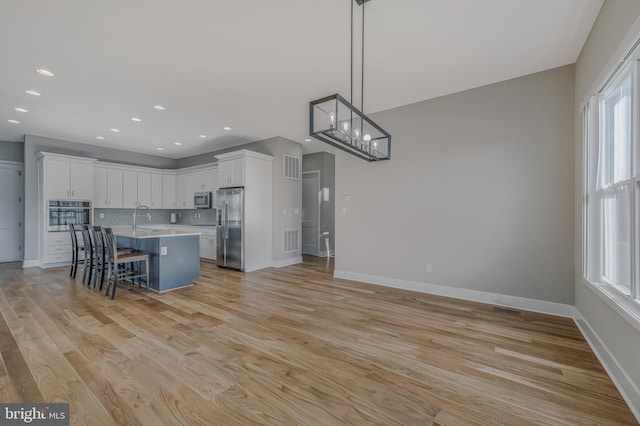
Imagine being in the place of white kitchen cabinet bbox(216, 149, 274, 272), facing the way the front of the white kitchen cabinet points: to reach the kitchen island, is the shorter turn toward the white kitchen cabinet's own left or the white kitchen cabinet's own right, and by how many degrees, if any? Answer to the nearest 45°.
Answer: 0° — it already faces it

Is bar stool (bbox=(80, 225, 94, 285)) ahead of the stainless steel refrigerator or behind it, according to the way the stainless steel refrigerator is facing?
ahead

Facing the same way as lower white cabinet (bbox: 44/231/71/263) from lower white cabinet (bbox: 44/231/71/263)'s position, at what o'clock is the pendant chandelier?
The pendant chandelier is roughly at 11 o'clock from the lower white cabinet.

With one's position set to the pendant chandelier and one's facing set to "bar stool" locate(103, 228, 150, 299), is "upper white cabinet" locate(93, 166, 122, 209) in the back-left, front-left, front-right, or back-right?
front-right

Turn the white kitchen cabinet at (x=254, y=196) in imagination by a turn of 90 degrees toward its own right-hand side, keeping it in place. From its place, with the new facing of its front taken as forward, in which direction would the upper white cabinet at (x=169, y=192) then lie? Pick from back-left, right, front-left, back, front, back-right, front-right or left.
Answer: front

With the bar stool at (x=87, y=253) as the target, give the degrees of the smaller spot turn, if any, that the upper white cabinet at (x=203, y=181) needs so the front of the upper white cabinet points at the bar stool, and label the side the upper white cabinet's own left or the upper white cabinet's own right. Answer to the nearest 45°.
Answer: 0° — it already faces it

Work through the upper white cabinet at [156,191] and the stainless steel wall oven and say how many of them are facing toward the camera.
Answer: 2

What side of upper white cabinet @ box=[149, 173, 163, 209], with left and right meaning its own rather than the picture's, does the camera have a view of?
front

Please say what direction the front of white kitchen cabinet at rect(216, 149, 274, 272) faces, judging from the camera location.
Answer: facing the viewer and to the left of the viewer

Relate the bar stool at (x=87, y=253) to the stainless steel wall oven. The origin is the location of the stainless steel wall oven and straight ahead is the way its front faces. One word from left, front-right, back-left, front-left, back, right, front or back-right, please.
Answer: front

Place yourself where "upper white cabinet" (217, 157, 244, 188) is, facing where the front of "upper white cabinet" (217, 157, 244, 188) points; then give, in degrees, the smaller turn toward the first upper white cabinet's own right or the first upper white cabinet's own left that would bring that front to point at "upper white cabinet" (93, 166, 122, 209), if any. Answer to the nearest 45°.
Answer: approximately 90° to the first upper white cabinet's own right

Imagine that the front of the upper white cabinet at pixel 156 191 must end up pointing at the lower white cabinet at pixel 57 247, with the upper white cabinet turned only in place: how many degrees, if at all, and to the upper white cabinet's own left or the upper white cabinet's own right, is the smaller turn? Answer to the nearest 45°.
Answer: approximately 45° to the upper white cabinet's own right

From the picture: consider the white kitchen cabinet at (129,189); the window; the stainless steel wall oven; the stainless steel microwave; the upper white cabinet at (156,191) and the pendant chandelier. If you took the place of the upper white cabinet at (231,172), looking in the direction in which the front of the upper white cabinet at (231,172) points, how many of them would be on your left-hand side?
2

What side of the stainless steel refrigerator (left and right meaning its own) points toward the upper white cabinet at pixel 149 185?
right

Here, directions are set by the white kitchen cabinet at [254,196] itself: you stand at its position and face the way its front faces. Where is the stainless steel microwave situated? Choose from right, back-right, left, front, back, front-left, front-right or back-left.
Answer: right

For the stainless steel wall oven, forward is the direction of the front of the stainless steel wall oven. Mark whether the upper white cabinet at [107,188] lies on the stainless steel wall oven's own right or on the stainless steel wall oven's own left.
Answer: on the stainless steel wall oven's own left
